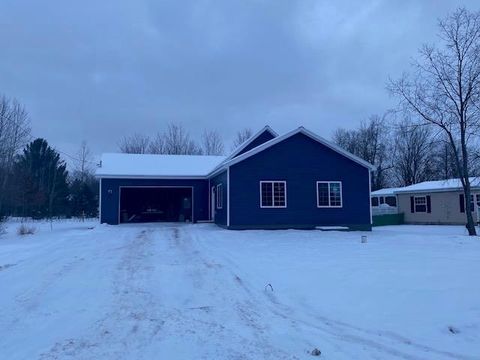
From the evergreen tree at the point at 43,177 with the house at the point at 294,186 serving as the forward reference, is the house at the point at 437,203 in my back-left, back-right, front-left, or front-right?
front-left

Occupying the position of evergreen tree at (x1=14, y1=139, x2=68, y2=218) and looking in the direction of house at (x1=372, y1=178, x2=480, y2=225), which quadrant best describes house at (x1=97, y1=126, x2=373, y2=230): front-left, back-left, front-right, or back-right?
front-right

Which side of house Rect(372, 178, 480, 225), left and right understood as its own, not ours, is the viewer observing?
front

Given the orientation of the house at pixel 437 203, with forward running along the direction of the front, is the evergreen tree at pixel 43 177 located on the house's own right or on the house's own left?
on the house's own right

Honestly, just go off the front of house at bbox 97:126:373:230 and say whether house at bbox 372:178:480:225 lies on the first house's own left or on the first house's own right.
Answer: on the first house's own left

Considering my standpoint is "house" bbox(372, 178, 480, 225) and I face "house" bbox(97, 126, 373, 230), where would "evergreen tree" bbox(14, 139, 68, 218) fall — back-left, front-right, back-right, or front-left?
front-right

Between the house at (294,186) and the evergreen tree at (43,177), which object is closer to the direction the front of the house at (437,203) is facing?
the house

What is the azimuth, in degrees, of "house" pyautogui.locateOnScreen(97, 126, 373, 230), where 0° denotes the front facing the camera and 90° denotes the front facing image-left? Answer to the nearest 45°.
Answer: approximately 0°

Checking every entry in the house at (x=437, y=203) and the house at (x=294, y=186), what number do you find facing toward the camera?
2

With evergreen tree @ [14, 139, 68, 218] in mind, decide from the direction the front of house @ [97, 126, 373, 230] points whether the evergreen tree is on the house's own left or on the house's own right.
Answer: on the house's own right

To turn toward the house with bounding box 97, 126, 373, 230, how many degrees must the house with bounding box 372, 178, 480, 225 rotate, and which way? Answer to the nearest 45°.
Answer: approximately 45° to its right
